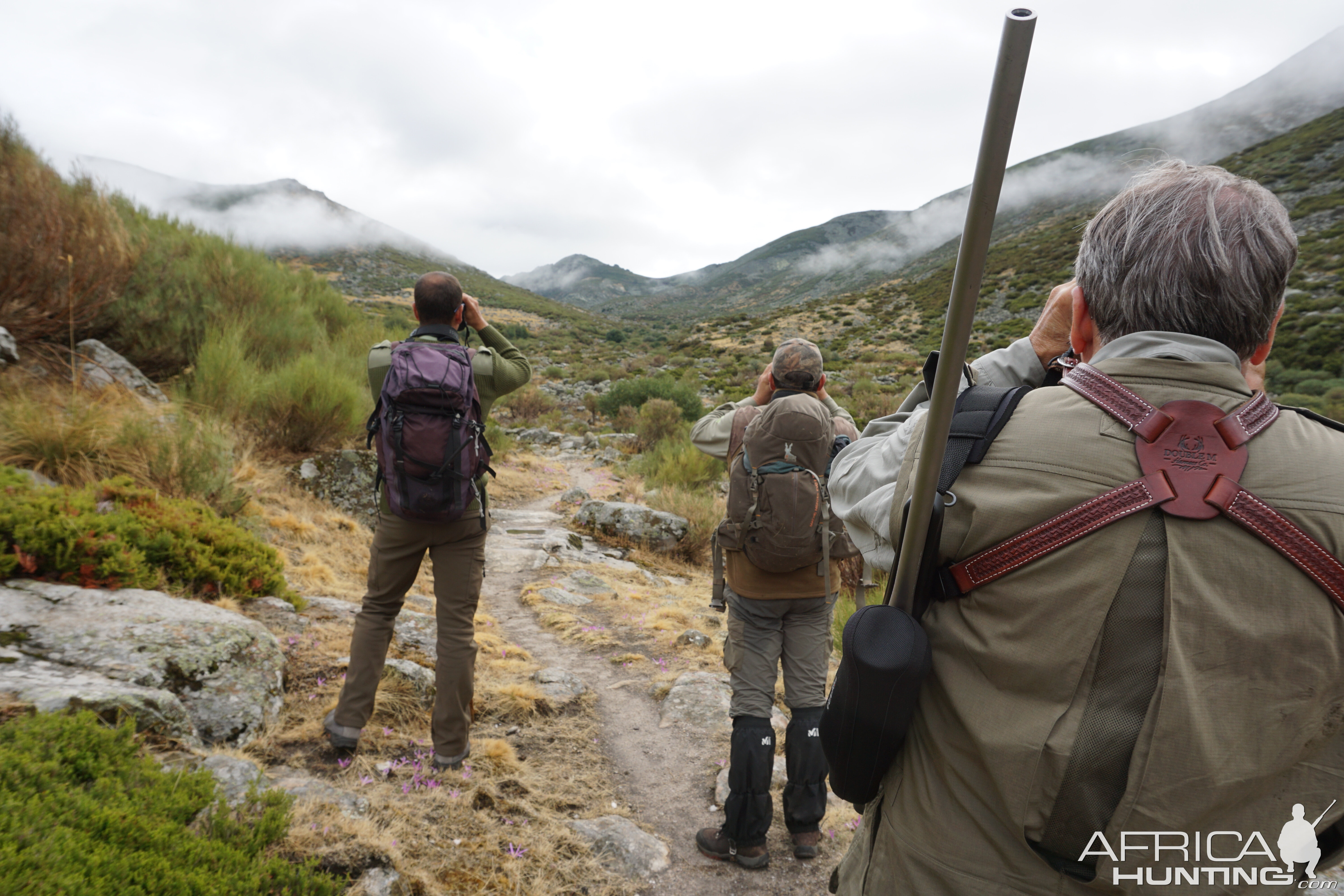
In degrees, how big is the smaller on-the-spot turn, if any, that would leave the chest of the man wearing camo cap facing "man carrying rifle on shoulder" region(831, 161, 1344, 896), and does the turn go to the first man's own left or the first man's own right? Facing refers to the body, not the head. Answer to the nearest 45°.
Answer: approximately 180°

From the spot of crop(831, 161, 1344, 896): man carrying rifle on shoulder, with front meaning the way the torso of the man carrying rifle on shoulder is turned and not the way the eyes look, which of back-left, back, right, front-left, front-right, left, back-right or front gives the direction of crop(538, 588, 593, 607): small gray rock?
front-left

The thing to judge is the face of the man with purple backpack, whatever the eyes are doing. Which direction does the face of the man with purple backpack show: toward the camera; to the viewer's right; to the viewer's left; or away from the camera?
away from the camera

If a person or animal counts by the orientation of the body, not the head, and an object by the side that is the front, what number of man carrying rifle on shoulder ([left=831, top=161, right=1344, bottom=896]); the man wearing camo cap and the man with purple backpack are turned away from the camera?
3

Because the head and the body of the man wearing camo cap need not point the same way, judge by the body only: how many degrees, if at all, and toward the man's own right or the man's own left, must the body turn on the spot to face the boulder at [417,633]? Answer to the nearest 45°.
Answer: approximately 45° to the man's own left

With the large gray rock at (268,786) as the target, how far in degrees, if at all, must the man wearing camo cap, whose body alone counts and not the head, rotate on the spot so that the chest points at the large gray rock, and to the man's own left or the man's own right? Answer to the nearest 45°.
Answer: approximately 135° to the man's own left

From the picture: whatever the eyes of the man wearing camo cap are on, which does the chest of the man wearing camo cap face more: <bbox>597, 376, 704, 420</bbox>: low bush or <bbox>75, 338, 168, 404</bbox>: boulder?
the low bush

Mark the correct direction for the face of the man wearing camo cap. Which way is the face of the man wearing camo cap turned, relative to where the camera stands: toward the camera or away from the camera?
away from the camera

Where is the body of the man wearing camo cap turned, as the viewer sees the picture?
away from the camera

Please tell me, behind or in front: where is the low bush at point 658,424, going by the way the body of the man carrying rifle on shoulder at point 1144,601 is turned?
in front

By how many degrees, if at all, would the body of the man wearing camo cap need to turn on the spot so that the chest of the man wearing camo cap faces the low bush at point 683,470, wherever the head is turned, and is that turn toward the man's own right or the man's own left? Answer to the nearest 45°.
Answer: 0° — they already face it

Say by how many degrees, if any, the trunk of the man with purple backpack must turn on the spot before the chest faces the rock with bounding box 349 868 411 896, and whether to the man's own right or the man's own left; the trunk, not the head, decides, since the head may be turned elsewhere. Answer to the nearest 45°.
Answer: approximately 180°

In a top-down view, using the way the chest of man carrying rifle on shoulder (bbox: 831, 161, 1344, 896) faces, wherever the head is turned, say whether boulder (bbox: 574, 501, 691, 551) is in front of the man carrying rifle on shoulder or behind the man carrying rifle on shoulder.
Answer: in front

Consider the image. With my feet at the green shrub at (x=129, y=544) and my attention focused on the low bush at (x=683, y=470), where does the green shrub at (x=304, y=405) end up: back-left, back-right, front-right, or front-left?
front-left

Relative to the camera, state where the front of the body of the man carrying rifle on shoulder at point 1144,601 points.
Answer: away from the camera

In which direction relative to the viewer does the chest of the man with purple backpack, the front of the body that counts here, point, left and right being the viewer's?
facing away from the viewer
